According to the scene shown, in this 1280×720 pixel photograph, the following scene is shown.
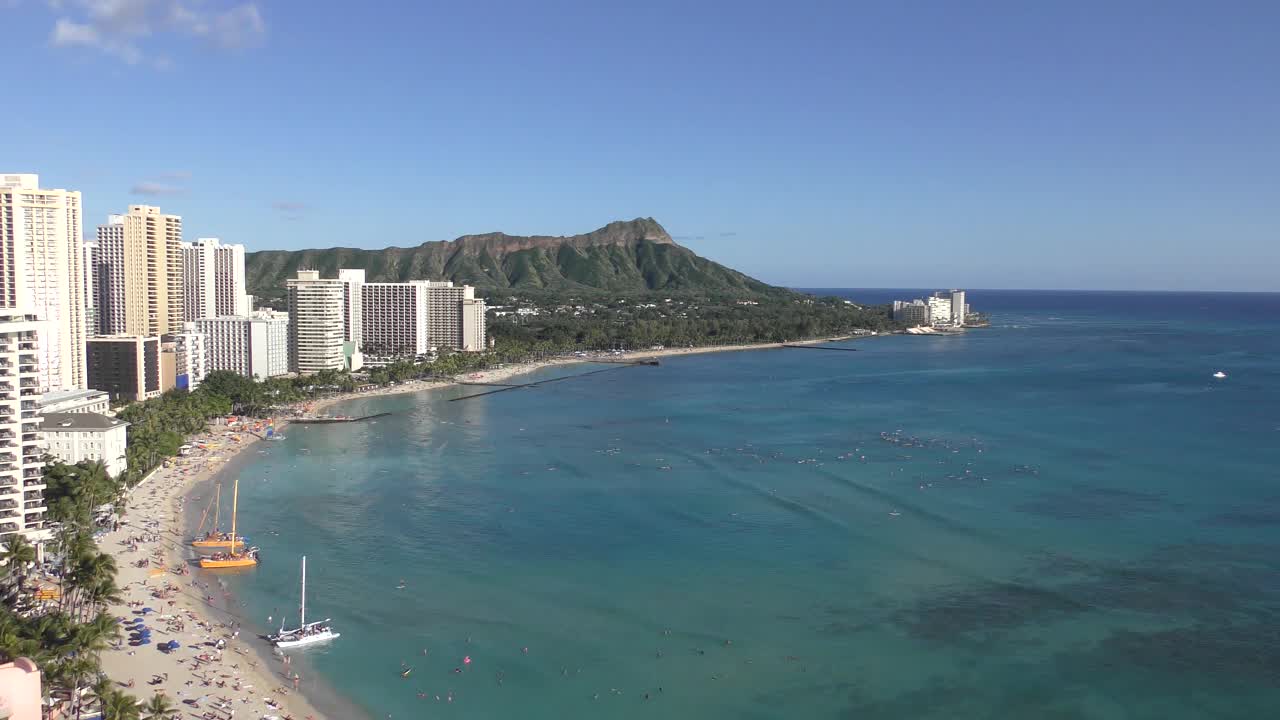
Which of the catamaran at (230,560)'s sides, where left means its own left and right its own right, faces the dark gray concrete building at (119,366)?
right

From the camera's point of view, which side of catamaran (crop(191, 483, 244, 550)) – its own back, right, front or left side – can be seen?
left

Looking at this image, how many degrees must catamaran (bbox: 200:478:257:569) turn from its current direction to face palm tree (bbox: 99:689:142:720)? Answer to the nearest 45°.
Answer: approximately 90° to its left

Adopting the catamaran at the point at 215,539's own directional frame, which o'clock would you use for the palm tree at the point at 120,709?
The palm tree is roughly at 9 o'clock from the catamaran.

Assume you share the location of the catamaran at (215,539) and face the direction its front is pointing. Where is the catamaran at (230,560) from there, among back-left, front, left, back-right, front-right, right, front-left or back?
left

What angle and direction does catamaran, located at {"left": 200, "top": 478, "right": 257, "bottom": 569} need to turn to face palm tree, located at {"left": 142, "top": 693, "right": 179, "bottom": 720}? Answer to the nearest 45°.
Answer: approximately 90° to its left

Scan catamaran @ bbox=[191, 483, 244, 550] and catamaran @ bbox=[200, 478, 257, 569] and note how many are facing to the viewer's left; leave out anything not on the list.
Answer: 2

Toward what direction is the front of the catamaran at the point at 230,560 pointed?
to the viewer's left

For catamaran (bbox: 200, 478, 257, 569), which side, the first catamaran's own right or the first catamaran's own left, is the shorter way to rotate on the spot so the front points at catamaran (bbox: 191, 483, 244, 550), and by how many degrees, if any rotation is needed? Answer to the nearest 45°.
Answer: approximately 90° to the first catamaran's own right

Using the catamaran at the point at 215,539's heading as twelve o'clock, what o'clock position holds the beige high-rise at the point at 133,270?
The beige high-rise is roughly at 3 o'clock from the catamaran.

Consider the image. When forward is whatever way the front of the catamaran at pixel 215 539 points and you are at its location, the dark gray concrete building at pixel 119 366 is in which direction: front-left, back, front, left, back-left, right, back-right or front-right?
right

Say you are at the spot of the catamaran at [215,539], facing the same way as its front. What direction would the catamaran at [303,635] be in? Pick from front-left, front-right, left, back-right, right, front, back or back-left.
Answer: left

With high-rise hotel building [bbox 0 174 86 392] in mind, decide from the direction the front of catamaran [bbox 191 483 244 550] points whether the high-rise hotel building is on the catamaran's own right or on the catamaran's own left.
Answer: on the catamaran's own right

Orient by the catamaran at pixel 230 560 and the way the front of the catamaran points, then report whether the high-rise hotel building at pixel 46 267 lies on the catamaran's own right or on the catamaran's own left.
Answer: on the catamaran's own right
